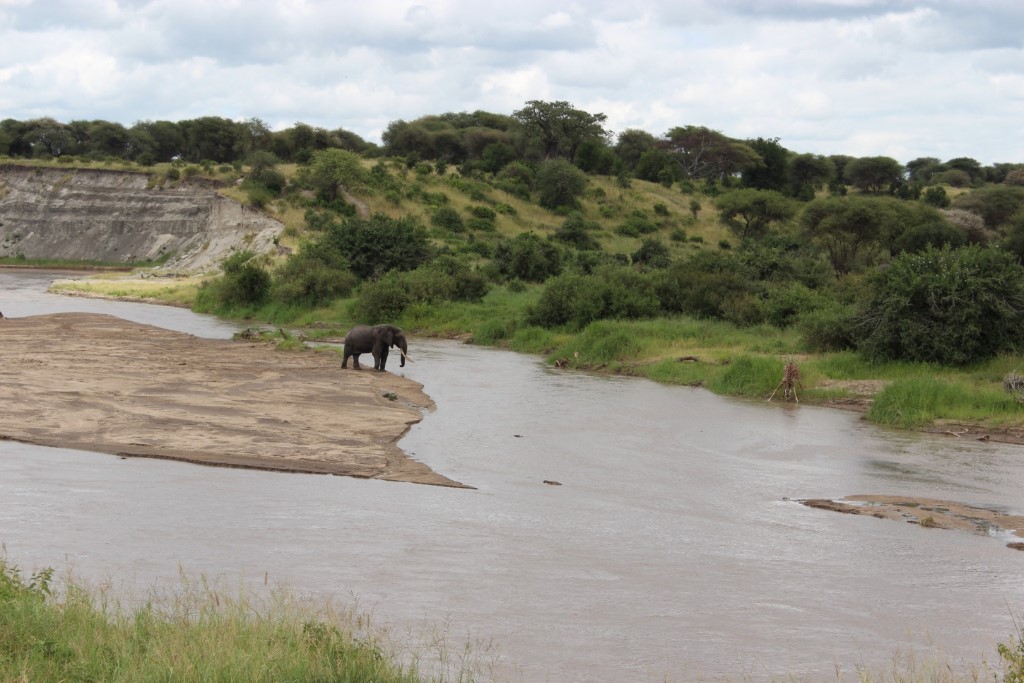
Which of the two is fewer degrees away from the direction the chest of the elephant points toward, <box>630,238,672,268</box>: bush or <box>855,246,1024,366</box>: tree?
the tree

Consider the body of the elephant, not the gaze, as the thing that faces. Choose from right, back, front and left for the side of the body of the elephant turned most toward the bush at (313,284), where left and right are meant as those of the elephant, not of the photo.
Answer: left

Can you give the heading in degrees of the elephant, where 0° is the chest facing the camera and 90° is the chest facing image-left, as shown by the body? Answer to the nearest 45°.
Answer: approximately 270°

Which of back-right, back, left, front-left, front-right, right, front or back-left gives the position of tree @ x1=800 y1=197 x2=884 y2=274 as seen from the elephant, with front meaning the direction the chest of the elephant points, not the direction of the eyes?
front-left

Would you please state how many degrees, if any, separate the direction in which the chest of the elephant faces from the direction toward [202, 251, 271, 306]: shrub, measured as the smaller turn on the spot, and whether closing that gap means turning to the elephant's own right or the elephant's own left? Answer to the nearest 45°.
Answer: approximately 90° to the elephant's own left

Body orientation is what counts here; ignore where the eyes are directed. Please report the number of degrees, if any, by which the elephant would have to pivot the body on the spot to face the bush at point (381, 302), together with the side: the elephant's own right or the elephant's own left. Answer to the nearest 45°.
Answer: approximately 90° to the elephant's own left

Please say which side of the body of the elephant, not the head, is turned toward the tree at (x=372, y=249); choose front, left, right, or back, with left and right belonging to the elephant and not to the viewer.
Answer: left

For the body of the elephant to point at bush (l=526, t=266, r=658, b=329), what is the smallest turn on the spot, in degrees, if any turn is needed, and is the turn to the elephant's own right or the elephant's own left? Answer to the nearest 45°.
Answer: approximately 45° to the elephant's own left

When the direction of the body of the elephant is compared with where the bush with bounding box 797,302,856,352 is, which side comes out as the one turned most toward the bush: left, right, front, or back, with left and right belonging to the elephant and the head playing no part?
front

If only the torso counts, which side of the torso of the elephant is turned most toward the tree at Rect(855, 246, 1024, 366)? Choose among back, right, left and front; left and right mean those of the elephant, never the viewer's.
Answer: front

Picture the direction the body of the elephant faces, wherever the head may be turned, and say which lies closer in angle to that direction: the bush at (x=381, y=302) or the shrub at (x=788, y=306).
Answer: the shrub

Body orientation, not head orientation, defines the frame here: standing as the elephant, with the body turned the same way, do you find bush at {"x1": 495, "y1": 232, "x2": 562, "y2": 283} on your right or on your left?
on your left

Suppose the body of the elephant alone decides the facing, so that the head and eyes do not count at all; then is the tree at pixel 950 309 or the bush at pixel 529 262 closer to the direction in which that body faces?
the tree

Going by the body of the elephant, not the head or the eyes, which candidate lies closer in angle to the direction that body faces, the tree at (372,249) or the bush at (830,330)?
the bush
